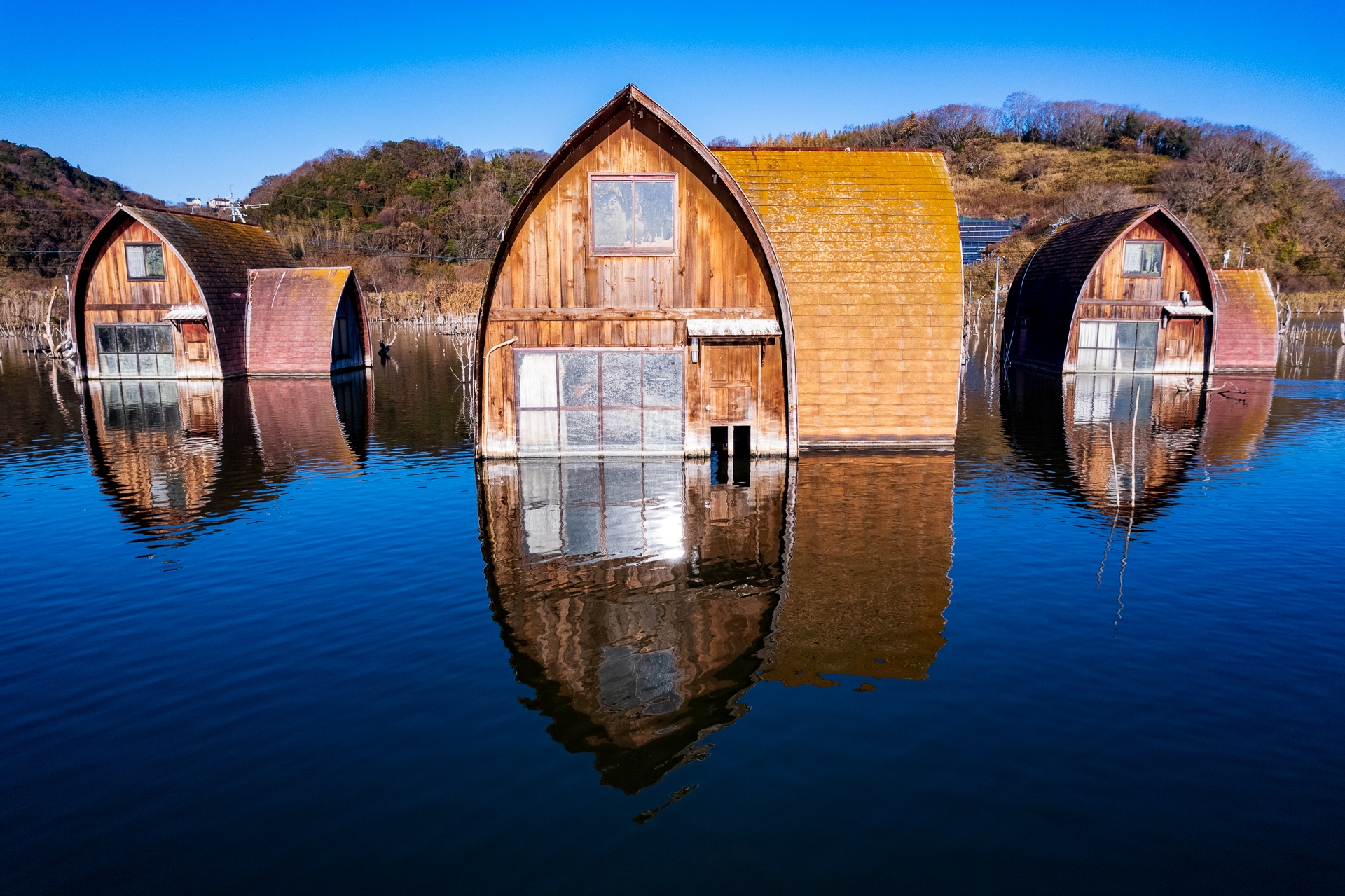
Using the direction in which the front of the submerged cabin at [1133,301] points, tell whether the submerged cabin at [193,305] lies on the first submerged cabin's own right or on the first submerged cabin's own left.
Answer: on the first submerged cabin's own right

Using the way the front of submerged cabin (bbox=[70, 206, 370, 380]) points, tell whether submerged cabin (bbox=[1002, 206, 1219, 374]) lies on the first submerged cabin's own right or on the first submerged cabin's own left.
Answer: on the first submerged cabin's own left

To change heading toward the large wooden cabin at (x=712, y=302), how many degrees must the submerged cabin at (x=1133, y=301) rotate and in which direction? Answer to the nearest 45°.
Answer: approximately 45° to its right

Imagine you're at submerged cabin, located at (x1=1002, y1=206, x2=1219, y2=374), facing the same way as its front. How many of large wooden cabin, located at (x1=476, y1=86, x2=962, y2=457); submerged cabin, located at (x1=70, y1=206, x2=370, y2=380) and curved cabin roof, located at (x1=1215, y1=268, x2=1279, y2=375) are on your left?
1

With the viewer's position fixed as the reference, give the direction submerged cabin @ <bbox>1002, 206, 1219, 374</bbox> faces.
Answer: facing the viewer and to the right of the viewer

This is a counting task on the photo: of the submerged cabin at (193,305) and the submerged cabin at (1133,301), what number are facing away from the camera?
0

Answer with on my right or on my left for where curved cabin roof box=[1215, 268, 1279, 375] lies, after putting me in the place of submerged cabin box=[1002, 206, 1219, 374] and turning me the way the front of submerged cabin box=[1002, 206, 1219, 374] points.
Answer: on my left

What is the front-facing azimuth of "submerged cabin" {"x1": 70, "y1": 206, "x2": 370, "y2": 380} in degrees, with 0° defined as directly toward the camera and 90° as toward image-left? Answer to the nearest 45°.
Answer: approximately 45°

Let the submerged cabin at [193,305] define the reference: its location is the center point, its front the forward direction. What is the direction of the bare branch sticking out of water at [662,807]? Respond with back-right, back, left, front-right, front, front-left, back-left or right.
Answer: front-left

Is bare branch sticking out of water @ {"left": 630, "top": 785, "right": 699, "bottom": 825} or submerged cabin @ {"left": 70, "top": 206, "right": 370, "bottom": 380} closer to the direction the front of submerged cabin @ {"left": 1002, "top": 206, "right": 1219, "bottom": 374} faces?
the bare branch sticking out of water

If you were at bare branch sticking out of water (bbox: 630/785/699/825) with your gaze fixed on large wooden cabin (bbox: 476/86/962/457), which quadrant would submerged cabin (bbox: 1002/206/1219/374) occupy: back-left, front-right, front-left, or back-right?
front-right

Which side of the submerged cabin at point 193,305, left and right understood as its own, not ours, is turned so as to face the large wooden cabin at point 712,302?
left

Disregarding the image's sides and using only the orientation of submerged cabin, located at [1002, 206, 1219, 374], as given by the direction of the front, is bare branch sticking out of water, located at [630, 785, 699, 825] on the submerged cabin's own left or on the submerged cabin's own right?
on the submerged cabin's own right
